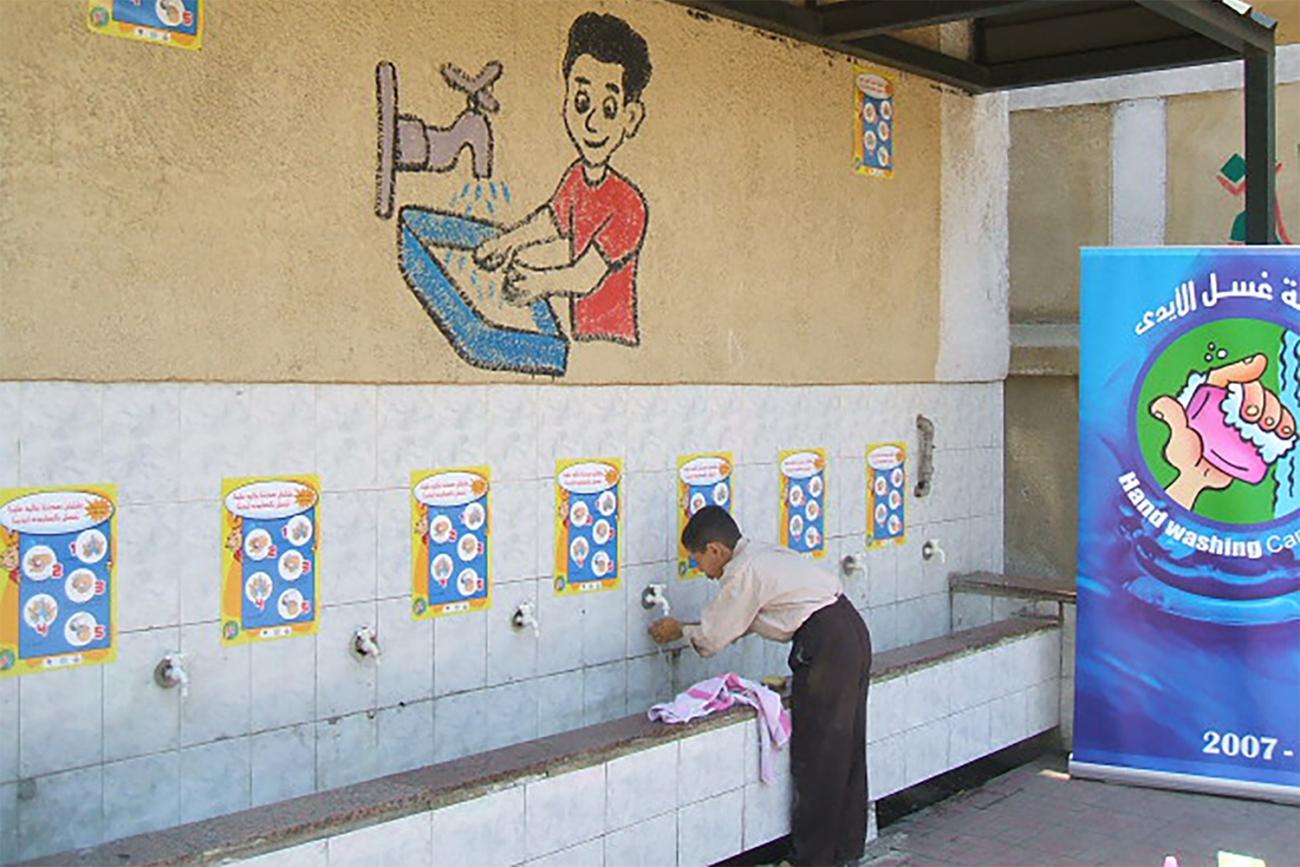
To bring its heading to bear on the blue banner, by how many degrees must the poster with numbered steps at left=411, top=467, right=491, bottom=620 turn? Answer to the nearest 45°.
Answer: approximately 45° to its left

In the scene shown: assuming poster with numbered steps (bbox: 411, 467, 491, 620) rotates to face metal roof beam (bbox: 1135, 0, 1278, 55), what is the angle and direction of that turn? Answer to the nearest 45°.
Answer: approximately 45° to its left

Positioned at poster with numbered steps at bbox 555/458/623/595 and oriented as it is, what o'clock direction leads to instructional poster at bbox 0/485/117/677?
The instructional poster is roughly at 3 o'clock from the poster with numbered steps.

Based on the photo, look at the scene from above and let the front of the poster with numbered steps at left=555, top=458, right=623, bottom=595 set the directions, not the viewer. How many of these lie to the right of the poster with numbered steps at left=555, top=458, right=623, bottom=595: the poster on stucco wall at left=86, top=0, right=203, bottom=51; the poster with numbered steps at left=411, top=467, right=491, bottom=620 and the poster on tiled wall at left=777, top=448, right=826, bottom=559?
2

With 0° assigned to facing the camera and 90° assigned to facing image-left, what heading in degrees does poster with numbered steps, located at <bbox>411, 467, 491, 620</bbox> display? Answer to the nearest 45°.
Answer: approximately 315°

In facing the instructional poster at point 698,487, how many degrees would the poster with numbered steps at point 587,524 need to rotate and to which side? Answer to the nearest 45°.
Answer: approximately 90° to its left

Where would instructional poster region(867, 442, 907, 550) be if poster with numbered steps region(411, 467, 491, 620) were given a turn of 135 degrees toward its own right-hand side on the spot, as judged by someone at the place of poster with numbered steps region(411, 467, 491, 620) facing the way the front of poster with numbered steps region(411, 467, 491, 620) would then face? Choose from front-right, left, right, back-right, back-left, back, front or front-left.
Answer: back-right

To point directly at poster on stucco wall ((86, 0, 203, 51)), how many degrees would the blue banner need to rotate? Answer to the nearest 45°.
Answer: approximately 45° to its right

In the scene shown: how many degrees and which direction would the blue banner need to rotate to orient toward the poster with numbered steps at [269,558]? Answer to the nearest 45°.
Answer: approximately 45° to its right

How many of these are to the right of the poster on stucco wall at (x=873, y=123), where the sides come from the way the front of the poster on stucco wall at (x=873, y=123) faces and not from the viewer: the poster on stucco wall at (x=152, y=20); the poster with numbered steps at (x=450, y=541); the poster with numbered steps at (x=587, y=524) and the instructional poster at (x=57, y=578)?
4

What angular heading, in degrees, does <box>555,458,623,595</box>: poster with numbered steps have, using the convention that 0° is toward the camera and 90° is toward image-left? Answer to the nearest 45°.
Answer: approximately 315°

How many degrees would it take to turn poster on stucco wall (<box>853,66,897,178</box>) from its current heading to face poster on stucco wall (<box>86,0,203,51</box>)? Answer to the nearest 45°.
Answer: approximately 90° to its right
